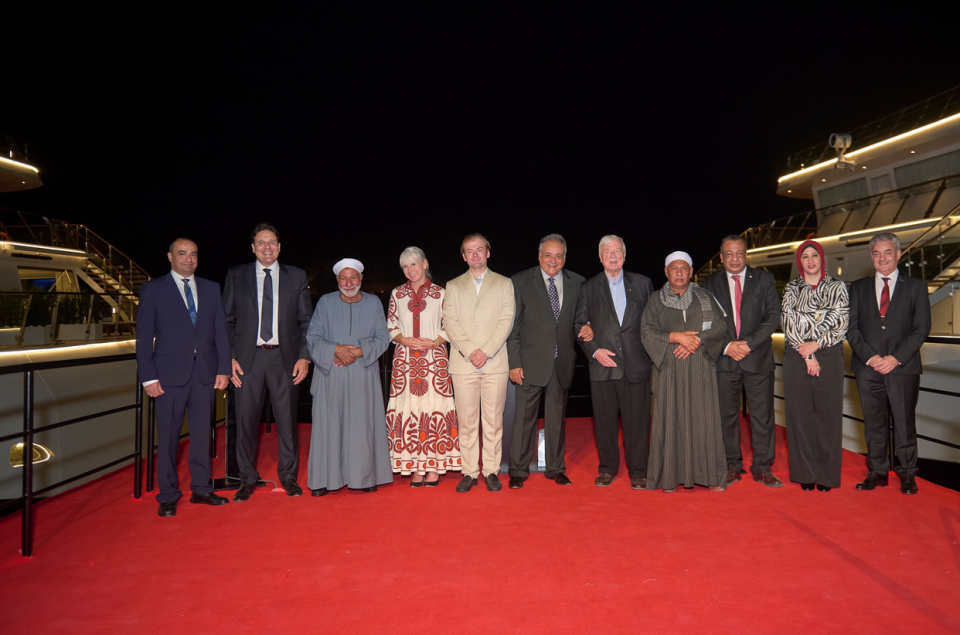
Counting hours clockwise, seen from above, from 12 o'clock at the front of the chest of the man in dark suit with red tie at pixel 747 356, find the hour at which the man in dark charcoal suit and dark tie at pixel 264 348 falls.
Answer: The man in dark charcoal suit and dark tie is roughly at 2 o'clock from the man in dark suit with red tie.

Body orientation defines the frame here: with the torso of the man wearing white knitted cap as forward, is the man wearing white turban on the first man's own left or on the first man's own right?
on the first man's own right

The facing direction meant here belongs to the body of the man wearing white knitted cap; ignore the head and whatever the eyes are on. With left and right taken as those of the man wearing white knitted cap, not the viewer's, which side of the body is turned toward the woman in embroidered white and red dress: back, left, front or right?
right

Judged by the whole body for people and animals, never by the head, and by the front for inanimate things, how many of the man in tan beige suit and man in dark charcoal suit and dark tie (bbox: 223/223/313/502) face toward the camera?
2

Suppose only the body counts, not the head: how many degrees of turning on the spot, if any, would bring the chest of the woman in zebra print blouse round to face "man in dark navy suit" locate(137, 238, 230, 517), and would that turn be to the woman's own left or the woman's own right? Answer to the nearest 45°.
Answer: approximately 45° to the woman's own right

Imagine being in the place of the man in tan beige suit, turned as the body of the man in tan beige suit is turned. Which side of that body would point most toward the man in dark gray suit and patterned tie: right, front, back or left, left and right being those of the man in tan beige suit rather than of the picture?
left

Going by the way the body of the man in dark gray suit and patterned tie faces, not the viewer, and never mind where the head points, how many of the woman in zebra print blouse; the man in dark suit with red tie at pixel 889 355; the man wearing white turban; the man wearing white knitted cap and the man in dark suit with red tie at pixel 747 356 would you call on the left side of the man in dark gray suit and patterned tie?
4

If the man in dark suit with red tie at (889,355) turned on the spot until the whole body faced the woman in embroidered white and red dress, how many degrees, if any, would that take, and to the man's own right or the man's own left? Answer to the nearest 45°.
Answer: approximately 45° to the man's own right

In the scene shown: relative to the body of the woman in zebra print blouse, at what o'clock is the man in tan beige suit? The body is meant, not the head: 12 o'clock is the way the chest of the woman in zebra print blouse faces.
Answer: The man in tan beige suit is roughly at 2 o'clock from the woman in zebra print blouse.

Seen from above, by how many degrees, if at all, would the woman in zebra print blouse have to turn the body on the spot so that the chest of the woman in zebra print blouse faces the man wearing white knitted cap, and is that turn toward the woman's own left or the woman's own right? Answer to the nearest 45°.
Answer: approximately 45° to the woman's own right

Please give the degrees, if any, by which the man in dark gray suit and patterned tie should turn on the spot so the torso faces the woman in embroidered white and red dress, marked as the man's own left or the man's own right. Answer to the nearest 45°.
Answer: approximately 90° to the man's own right

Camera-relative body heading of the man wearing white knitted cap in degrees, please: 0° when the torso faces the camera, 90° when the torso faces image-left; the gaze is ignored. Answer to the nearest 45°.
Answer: approximately 0°
